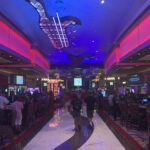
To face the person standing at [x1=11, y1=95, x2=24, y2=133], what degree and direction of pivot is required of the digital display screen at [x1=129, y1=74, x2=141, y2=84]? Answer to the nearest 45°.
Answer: approximately 45° to its right

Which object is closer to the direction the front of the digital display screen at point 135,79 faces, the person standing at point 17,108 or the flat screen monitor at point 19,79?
the person standing

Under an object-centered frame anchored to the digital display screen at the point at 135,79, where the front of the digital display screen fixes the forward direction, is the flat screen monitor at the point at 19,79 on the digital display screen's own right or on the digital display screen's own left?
on the digital display screen's own right

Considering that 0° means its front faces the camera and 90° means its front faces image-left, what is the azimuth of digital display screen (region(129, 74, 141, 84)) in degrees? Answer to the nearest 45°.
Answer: approximately 0°
